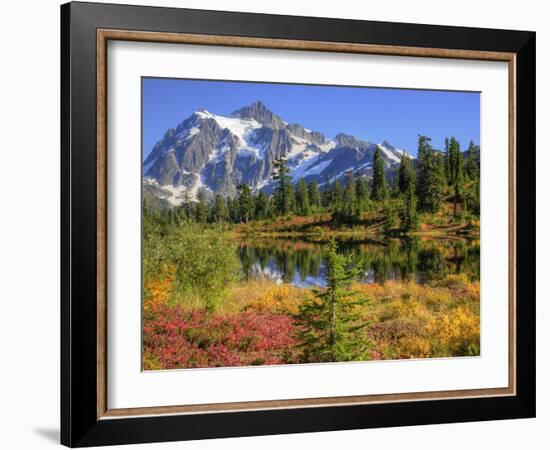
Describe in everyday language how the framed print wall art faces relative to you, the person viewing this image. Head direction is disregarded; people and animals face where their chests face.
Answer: facing the viewer and to the right of the viewer
